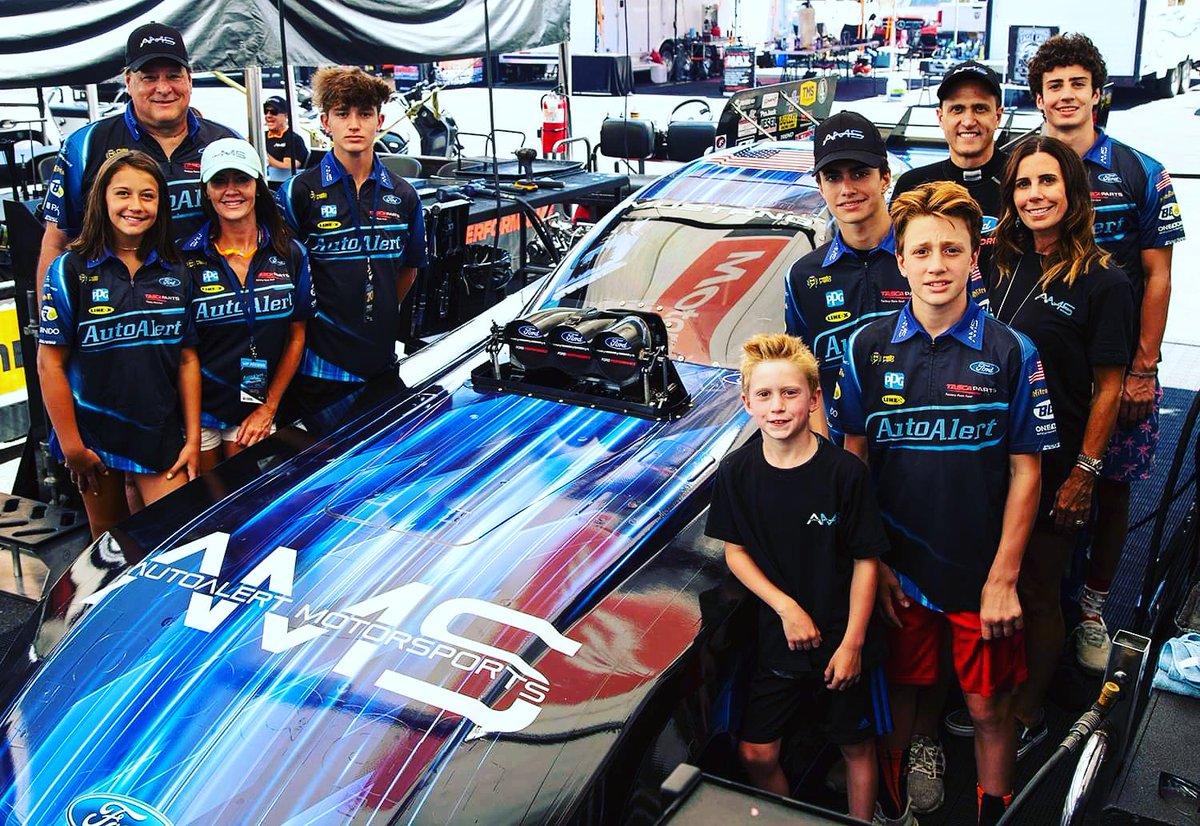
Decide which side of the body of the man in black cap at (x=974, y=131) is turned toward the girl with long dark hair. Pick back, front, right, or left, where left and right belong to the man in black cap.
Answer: right

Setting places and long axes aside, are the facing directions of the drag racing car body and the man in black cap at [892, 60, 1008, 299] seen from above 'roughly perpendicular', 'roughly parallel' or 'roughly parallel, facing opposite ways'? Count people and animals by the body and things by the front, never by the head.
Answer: roughly parallel

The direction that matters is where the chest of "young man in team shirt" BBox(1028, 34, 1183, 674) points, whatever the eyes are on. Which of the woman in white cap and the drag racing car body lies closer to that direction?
the drag racing car body

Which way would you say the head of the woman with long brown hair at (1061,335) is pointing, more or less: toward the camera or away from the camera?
toward the camera

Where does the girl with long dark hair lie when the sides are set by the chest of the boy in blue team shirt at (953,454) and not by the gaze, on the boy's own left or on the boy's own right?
on the boy's own right

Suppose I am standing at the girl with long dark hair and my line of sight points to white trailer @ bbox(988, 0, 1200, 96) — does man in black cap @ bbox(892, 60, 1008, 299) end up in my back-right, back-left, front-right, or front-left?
front-right

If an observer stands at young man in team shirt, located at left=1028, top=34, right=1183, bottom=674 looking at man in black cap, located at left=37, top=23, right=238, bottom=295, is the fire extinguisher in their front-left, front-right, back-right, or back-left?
front-right

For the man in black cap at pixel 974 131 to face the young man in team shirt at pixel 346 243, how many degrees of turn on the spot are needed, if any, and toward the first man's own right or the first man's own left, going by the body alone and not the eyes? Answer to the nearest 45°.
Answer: approximately 90° to the first man's own right

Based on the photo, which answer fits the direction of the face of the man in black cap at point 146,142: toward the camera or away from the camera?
toward the camera

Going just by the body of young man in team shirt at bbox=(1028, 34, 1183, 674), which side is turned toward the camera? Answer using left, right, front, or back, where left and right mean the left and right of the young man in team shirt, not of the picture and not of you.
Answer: front

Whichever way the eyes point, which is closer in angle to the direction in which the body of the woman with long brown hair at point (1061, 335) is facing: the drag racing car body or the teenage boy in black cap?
the drag racing car body

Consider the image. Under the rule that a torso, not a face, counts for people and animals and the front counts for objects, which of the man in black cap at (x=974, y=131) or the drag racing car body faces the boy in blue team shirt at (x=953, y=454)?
the man in black cap

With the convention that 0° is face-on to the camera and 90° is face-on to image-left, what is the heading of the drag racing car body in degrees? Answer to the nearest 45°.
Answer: approximately 45°

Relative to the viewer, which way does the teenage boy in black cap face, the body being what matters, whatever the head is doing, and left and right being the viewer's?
facing the viewer

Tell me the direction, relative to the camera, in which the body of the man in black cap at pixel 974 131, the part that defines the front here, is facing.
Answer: toward the camera

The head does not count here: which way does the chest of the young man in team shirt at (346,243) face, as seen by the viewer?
toward the camera
